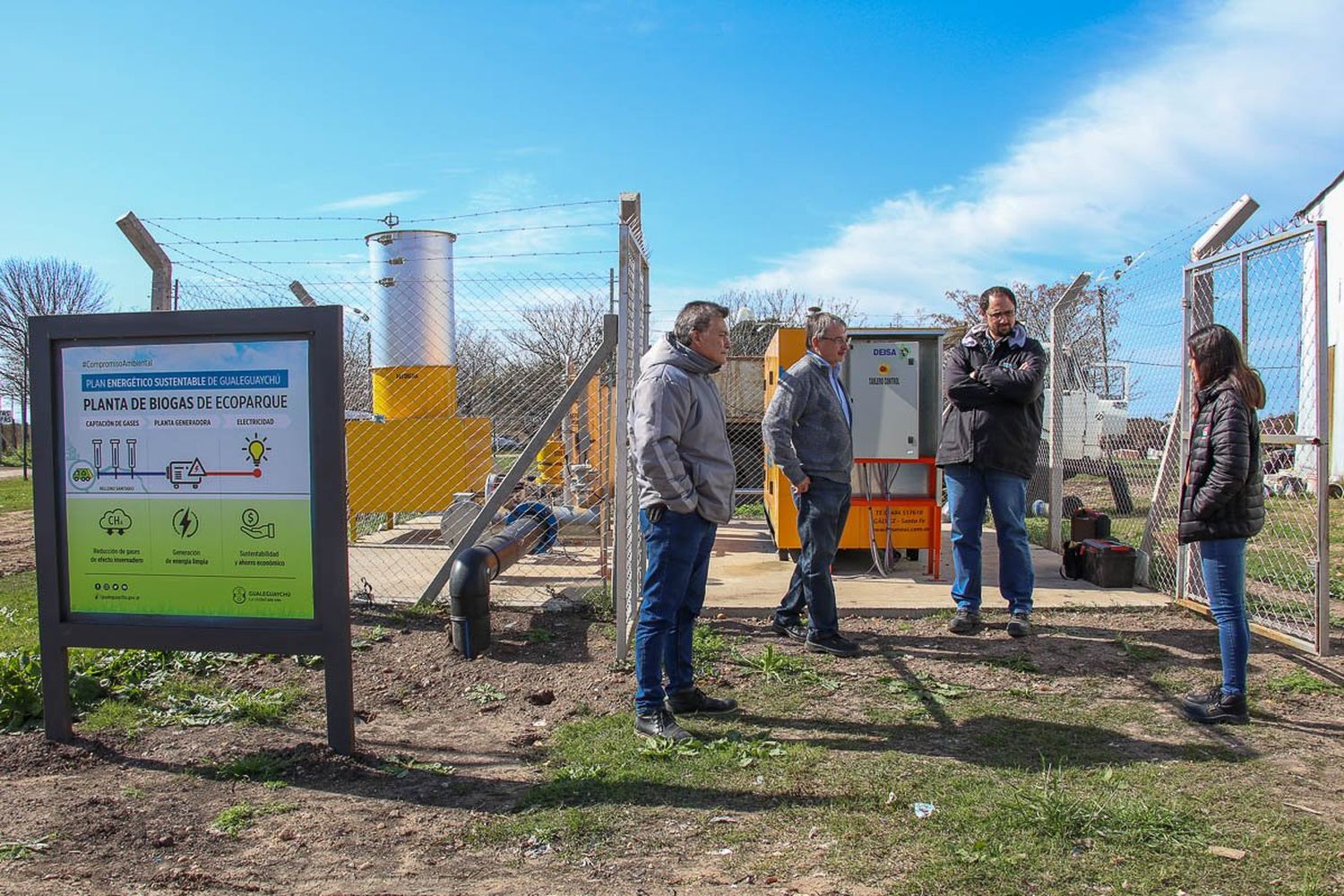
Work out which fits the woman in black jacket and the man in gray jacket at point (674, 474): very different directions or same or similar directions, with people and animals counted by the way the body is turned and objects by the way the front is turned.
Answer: very different directions

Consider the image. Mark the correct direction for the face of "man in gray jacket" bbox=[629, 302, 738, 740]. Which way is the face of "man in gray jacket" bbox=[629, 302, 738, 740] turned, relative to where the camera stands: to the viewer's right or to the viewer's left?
to the viewer's right

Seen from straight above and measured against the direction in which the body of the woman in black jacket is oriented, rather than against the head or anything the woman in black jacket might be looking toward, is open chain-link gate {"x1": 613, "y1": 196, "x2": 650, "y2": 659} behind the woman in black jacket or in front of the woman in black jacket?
in front

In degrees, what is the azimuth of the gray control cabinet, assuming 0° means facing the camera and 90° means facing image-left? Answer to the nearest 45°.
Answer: approximately 0°

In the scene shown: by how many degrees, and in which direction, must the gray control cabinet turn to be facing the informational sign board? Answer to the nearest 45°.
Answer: approximately 45° to its right

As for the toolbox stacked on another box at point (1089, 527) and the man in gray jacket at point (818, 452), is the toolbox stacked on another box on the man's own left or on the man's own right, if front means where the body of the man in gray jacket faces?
on the man's own left

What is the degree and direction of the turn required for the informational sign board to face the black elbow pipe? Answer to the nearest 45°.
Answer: approximately 135° to its left

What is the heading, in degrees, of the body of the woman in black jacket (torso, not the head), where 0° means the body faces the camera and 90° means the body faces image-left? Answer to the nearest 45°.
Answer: approximately 90°

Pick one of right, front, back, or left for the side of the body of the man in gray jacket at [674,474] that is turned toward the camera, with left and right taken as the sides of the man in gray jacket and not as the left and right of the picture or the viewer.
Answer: right

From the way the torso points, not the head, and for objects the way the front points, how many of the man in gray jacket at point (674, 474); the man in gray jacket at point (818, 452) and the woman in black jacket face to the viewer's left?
1

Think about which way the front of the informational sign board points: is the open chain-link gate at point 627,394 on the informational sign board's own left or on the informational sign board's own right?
on the informational sign board's own left

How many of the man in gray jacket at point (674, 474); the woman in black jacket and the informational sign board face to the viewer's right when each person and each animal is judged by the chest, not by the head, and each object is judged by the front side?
1

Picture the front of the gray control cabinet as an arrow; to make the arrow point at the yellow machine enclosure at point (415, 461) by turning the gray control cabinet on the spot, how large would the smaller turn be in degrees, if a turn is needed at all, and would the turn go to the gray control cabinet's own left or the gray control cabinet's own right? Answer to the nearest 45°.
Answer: approximately 90° to the gray control cabinet's own right
